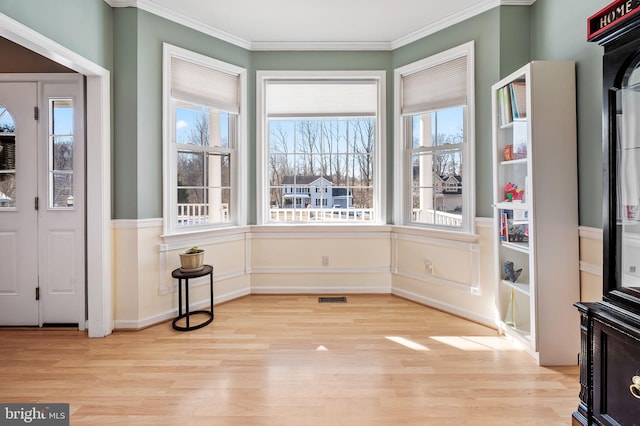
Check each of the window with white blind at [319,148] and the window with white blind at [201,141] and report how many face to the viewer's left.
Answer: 0

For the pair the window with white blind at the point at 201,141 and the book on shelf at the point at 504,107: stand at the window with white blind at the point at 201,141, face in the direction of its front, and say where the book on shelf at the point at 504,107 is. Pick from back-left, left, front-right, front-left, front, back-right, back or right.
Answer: front

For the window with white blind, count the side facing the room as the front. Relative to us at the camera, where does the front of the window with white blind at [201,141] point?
facing the viewer and to the right of the viewer

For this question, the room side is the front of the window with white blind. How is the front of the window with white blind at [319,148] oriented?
toward the camera

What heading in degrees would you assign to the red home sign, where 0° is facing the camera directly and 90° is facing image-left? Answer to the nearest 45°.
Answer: approximately 45°

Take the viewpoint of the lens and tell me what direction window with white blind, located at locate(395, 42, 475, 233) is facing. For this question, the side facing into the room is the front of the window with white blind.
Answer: facing the viewer and to the left of the viewer
